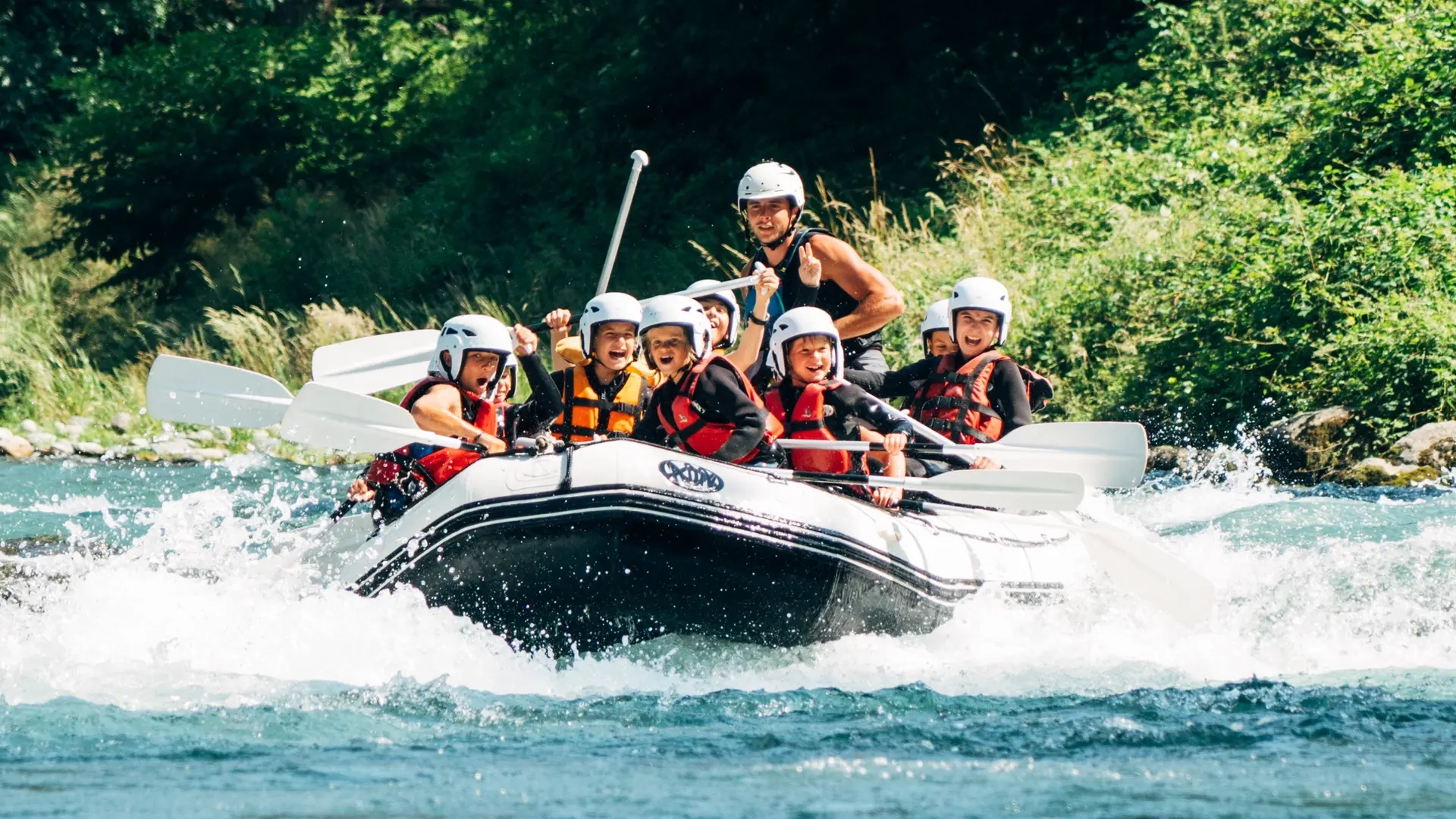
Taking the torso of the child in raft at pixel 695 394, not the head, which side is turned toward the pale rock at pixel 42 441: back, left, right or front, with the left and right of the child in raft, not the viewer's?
right

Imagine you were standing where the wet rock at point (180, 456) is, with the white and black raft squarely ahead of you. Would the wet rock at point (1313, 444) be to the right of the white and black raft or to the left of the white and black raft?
left

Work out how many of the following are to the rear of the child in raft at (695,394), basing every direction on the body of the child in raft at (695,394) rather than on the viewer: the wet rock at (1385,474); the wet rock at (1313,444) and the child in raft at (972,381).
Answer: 3

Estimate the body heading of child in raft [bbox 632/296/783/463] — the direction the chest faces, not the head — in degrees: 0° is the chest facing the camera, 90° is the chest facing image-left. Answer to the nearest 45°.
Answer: approximately 45°

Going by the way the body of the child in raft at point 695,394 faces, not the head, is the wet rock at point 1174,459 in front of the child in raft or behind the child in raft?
behind

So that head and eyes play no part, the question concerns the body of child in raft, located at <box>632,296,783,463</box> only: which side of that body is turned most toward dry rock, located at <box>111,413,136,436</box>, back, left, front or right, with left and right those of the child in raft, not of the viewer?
right

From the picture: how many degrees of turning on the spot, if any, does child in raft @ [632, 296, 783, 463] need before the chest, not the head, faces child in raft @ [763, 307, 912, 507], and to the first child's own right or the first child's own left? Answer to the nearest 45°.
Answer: approximately 135° to the first child's own left

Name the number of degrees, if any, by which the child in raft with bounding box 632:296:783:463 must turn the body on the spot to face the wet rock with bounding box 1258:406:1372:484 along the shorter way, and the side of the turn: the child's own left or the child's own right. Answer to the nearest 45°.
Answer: approximately 180°

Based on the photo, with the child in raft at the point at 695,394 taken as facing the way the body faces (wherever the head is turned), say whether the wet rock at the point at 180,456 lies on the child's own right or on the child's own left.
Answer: on the child's own right

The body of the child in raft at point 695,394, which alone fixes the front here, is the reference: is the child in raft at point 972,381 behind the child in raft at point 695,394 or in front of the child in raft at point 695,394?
behind
